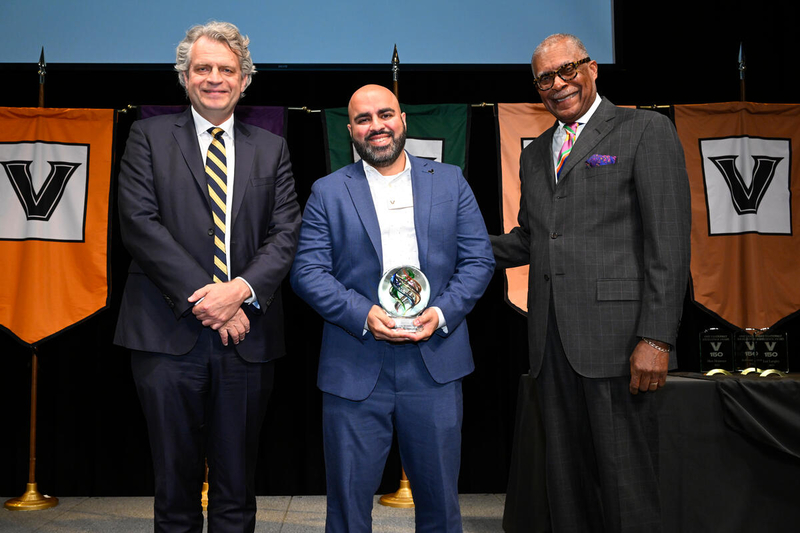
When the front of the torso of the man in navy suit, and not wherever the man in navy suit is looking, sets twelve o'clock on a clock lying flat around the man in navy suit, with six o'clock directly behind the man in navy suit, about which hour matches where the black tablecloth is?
The black tablecloth is roughly at 9 o'clock from the man in navy suit.

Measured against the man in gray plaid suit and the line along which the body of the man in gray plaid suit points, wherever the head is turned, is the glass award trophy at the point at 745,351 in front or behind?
behind

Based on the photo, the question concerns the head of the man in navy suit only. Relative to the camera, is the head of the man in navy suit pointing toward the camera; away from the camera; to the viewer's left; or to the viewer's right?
toward the camera

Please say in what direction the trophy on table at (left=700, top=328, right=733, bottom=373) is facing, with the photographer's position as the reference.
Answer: facing the viewer

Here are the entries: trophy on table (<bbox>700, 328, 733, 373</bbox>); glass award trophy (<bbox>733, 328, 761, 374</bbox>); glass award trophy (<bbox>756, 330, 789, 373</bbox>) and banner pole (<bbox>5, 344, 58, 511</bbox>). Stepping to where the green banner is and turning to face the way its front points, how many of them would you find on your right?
1

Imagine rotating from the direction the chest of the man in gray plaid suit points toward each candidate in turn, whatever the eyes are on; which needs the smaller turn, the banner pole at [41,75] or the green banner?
the banner pole

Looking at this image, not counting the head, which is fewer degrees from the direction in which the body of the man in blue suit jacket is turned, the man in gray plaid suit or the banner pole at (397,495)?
the man in gray plaid suit

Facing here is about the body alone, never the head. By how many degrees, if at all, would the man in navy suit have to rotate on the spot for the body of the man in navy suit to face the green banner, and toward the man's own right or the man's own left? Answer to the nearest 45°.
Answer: approximately 135° to the man's own left

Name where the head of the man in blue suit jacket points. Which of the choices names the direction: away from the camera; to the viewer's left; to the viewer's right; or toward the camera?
toward the camera

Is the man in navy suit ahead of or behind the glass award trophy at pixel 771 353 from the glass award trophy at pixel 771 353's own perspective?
ahead

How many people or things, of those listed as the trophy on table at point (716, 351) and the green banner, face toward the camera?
2

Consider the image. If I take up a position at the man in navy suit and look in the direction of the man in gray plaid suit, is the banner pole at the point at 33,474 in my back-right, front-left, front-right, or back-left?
back-left

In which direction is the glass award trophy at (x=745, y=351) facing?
toward the camera

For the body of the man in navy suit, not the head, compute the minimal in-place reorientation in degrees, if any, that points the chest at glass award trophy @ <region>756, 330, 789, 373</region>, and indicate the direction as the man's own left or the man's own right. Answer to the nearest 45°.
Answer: approximately 90° to the man's own left

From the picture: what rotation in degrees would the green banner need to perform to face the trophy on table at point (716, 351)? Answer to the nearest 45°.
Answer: approximately 45° to its left

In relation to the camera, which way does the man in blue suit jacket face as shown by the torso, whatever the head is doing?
toward the camera
